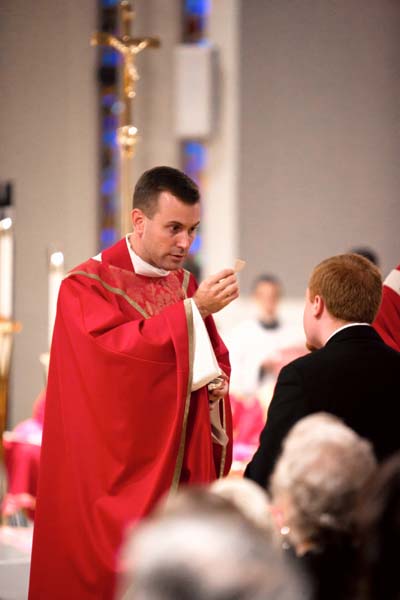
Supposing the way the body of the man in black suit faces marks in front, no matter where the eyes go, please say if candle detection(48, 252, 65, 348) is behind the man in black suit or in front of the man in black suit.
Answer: in front

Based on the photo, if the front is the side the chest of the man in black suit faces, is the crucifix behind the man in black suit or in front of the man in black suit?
in front

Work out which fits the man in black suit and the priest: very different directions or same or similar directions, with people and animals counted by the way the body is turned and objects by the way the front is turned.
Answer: very different directions

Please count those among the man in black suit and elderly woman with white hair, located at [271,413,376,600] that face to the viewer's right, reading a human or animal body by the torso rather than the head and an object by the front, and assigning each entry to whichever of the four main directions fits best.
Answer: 0

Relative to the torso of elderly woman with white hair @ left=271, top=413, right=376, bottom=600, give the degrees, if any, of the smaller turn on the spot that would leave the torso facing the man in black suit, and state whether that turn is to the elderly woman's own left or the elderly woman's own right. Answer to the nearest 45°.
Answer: approximately 45° to the elderly woman's own right

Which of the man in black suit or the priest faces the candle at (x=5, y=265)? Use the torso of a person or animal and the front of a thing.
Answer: the man in black suit

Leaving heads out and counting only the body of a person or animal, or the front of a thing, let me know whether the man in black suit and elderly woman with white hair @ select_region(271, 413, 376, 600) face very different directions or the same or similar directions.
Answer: same or similar directions

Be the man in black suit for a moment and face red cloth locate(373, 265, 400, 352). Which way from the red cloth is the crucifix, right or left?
left

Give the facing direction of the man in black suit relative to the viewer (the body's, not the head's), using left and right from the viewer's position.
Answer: facing away from the viewer and to the left of the viewer

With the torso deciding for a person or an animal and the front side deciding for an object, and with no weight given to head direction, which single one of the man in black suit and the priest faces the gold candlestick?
the man in black suit

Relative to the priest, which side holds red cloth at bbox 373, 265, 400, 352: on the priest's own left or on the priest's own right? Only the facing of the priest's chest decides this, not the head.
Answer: on the priest's own left

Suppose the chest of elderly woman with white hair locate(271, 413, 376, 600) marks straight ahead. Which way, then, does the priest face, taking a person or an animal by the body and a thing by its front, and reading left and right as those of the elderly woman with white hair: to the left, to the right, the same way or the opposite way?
the opposite way

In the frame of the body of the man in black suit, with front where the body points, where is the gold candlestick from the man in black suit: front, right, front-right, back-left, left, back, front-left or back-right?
front

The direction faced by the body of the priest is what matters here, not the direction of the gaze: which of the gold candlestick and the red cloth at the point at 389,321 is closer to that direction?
the red cloth

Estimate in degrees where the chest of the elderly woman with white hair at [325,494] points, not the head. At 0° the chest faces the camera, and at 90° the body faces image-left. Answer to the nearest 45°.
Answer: approximately 135°

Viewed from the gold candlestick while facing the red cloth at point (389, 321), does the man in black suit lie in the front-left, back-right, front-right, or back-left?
front-right

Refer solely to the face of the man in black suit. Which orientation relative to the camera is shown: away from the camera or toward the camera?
away from the camera
